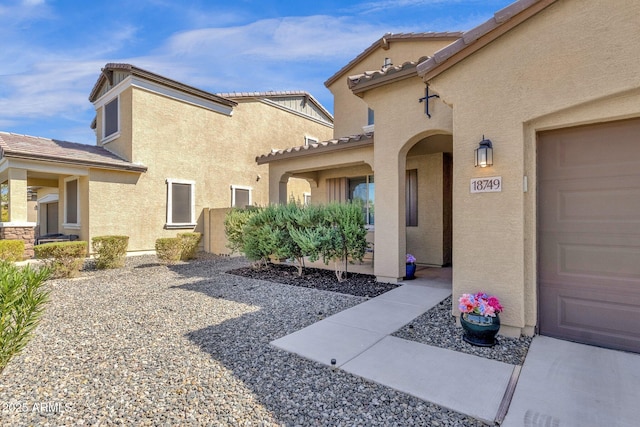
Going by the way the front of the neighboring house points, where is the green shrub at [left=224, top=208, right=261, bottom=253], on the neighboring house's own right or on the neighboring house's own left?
on the neighboring house's own left

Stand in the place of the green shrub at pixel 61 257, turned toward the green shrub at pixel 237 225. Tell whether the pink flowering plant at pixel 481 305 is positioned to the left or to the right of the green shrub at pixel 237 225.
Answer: right

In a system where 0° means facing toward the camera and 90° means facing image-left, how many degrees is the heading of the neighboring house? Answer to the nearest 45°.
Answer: approximately 45°

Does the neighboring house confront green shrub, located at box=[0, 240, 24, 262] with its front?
yes

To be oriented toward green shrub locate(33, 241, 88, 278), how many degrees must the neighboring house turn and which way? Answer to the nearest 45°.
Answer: approximately 45° to its left

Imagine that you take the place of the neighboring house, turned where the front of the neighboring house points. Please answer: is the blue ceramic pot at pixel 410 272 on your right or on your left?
on your left

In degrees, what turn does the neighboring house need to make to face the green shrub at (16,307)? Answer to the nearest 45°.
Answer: approximately 45° to its left

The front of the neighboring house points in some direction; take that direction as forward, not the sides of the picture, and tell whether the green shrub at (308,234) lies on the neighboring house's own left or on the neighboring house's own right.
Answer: on the neighboring house's own left

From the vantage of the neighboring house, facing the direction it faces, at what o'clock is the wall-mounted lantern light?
The wall-mounted lantern light is roughly at 10 o'clock from the neighboring house.
